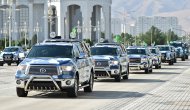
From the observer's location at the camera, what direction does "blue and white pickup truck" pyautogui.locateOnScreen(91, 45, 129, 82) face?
facing the viewer

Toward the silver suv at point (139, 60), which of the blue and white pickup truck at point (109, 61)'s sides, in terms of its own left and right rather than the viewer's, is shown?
back

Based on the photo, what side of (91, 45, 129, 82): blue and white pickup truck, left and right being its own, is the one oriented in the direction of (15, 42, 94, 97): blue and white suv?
front
